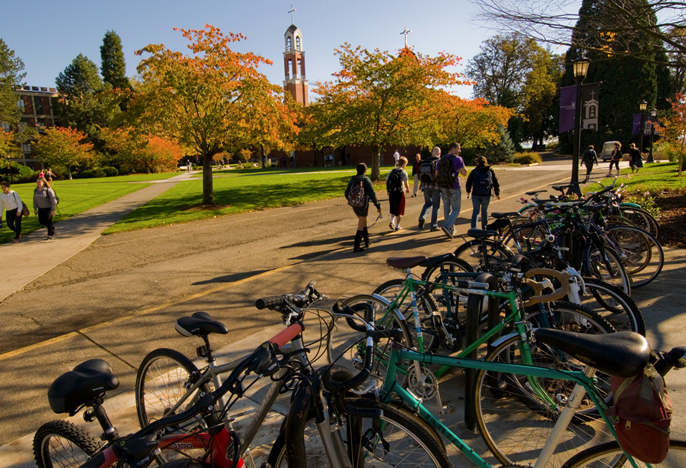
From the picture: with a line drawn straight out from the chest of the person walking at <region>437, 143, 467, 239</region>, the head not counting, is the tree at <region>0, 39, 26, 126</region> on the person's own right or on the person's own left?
on the person's own left

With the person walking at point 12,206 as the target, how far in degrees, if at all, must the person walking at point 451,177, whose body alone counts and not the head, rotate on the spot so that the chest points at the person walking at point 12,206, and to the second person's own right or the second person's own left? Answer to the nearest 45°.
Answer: approximately 135° to the second person's own left

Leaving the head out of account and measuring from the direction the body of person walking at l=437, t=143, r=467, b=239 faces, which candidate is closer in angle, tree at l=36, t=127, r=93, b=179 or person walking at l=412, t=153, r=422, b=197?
the person walking

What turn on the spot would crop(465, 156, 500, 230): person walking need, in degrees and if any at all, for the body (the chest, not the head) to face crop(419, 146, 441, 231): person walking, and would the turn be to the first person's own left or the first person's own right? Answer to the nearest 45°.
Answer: approximately 45° to the first person's own left

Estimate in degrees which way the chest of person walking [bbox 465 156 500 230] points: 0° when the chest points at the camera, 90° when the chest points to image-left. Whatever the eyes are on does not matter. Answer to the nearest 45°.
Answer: approximately 180°

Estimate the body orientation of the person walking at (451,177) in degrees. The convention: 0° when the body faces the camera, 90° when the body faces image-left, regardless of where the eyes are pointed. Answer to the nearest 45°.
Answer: approximately 225°

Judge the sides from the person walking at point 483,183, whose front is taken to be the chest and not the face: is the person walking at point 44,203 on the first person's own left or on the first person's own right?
on the first person's own left

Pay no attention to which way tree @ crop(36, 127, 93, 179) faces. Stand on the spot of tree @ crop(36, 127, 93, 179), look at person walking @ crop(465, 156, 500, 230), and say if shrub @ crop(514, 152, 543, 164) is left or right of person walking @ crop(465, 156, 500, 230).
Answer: left

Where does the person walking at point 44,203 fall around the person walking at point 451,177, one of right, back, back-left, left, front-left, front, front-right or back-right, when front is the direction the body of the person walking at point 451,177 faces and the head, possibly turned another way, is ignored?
back-left
